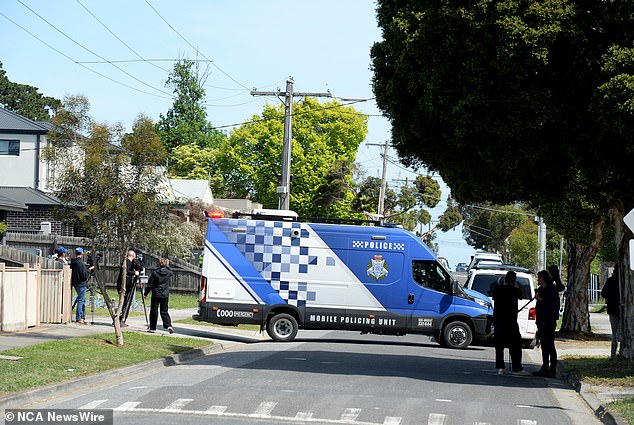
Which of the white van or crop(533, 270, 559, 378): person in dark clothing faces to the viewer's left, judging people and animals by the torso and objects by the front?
the person in dark clothing

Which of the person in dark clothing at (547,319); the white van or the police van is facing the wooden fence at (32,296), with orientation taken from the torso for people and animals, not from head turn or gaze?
the person in dark clothing

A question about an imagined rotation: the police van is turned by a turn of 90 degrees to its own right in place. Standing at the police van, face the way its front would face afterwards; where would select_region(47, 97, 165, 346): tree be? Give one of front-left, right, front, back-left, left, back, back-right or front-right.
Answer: front-right

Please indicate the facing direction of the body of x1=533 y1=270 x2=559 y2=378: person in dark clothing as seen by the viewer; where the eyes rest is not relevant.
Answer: to the viewer's left

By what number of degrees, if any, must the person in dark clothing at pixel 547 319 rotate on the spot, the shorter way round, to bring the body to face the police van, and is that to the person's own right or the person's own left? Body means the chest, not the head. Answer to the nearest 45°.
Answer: approximately 45° to the person's own right

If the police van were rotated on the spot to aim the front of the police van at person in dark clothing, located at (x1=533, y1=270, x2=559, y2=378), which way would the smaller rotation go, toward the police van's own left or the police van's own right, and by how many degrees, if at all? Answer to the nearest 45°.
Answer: approximately 45° to the police van's own right

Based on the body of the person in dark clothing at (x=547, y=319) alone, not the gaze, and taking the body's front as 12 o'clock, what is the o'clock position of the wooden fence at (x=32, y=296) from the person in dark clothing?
The wooden fence is roughly at 12 o'clock from the person in dark clothing.

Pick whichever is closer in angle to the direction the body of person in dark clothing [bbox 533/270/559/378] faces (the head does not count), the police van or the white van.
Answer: the police van

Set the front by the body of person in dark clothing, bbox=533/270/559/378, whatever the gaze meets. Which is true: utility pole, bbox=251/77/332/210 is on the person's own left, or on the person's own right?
on the person's own right

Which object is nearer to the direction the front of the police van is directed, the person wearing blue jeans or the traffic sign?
the traffic sign

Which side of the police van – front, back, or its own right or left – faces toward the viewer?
right
